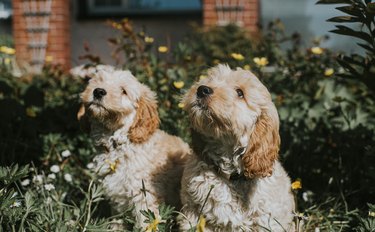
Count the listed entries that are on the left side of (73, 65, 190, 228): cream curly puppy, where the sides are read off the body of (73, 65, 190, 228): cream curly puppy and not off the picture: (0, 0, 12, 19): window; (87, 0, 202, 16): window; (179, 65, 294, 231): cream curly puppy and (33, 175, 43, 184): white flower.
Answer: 1

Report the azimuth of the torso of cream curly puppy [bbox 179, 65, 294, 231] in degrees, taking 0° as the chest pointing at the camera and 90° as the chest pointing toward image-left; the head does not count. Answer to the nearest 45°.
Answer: approximately 45°

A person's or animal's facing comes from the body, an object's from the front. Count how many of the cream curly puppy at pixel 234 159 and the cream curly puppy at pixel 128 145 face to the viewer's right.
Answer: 0

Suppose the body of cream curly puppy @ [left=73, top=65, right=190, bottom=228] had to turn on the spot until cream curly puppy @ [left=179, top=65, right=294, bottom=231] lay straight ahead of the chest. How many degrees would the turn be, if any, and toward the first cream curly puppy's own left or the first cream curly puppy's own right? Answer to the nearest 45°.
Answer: approximately 90° to the first cream curly puppy's own left

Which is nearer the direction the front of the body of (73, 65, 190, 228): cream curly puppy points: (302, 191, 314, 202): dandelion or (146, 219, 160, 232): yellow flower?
the yellow flower

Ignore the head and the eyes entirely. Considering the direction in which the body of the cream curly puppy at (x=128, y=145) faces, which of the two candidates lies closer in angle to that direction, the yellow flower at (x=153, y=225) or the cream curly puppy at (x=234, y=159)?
the yellow flower

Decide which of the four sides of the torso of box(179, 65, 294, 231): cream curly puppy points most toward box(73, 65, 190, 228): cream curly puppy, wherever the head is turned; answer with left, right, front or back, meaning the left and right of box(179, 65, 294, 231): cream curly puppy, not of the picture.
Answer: right

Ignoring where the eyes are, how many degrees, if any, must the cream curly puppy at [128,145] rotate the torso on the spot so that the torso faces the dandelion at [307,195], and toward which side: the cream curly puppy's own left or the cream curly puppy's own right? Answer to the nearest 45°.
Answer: approximately 135° to the cream curly puppy's own left

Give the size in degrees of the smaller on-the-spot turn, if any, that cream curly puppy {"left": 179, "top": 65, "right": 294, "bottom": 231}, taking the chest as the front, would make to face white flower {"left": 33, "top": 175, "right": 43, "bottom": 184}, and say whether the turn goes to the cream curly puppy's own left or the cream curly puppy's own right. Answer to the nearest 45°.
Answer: approximately 90° to the cream curly puppy's own right

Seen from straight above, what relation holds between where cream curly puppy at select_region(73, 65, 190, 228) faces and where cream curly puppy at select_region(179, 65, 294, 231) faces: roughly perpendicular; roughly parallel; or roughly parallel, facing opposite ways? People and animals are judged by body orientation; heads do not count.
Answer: roughly parallel

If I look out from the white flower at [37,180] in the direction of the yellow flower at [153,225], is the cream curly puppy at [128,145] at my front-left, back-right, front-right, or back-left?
front-left

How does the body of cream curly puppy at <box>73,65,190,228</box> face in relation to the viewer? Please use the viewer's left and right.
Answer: facing the viewer and to the left of the viewer
